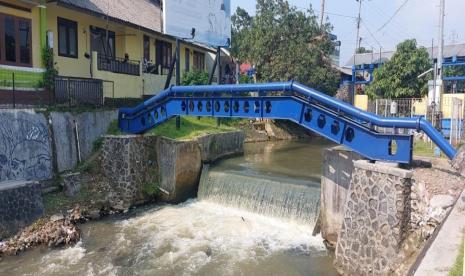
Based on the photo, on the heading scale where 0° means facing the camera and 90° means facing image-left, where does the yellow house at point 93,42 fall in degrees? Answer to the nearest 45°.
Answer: approximately 315°

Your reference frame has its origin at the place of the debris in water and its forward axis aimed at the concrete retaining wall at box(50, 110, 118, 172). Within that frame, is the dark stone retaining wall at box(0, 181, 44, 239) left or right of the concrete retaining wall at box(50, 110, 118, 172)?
left

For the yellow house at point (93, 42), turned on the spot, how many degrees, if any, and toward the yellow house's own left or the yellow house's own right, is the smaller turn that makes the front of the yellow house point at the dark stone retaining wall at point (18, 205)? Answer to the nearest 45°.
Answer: approximately 45° to the yellow house's own right

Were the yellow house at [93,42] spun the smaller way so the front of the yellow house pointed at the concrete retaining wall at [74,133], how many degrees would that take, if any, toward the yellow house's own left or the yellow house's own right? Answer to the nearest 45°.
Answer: approximately 45° to the yellow house's own right

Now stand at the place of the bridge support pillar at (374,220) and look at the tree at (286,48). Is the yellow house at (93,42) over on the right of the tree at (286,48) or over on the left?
left

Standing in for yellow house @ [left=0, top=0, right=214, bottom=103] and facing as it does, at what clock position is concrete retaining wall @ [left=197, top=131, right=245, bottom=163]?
The concrete retaining wall is roughly at 11 o'clock from the yellow house.

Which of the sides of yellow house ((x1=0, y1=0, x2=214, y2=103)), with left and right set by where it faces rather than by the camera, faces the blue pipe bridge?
front

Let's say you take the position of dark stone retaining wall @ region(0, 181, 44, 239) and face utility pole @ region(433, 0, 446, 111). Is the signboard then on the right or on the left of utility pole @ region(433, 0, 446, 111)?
left

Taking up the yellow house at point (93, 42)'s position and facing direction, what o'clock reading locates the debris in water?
The debris in water is roughly at 1 o'clock from the yellow house.

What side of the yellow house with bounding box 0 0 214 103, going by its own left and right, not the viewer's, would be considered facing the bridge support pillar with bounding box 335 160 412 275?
front

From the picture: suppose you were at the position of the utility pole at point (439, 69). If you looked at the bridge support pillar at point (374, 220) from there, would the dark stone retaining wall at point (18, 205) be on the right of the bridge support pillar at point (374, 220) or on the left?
right

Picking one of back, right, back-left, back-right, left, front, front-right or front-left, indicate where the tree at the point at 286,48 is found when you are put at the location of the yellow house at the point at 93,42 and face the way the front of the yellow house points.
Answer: left
